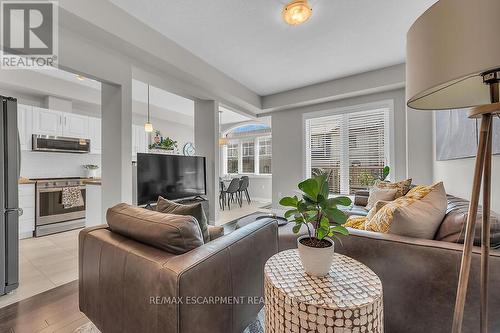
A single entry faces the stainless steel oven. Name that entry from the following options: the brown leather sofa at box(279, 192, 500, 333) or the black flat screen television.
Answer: the brown leather sofa

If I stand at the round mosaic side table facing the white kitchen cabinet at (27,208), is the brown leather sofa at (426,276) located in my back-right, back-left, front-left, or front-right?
back-right

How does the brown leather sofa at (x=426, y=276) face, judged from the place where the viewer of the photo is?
facing to the left of the viewer

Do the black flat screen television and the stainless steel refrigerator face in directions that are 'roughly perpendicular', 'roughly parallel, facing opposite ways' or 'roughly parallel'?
roughly perpendicular

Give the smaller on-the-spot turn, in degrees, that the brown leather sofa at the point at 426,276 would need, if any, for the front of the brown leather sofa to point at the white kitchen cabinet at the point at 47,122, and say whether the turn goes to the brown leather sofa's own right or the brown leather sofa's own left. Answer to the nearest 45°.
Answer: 0° — it already faces it

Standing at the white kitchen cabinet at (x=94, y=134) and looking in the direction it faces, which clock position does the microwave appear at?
The microwave is roughly at 2 o'clock from the white kitchen cabinet.
